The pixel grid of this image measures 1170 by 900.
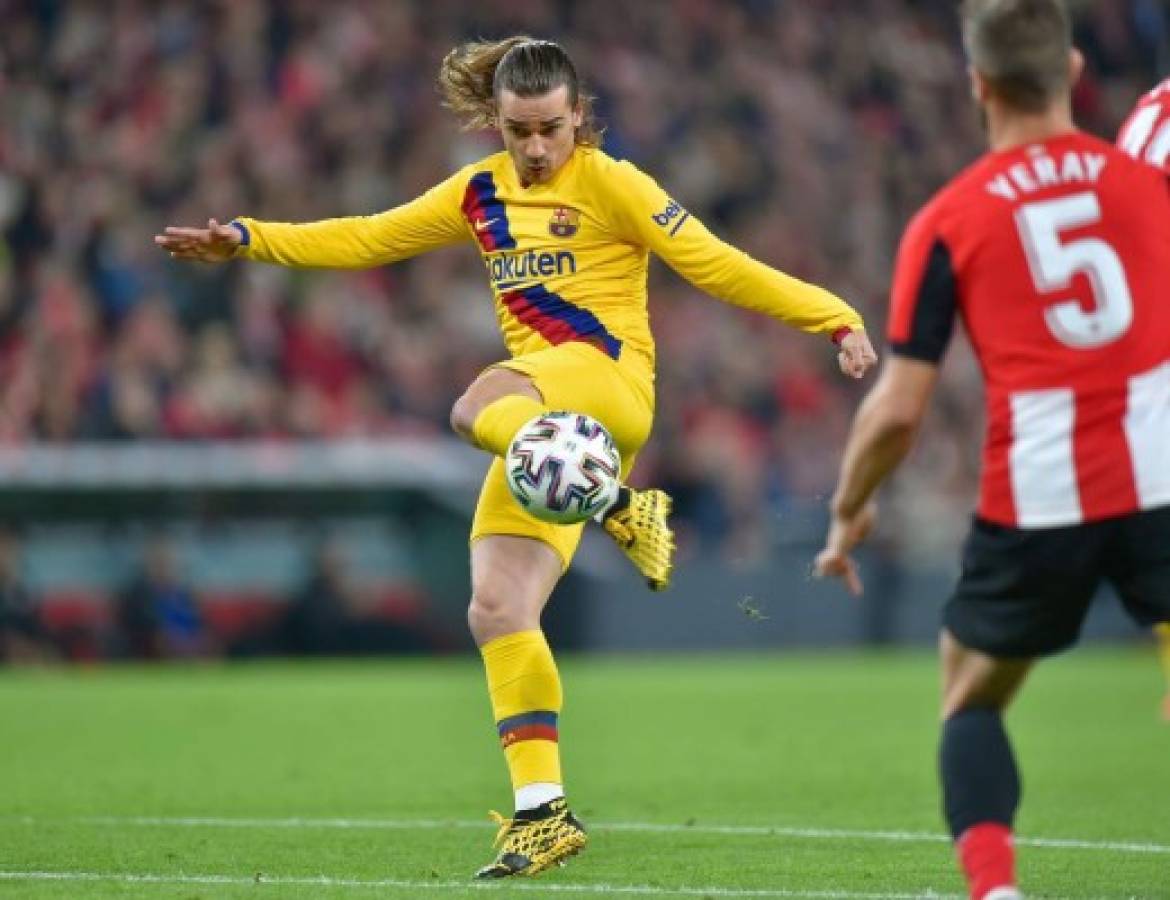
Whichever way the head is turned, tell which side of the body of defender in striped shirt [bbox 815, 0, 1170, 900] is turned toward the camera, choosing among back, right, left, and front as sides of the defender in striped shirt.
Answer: back

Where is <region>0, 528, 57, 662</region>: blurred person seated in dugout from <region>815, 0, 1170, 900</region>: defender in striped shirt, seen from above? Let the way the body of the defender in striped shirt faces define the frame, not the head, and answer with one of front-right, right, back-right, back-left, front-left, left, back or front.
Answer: front-left

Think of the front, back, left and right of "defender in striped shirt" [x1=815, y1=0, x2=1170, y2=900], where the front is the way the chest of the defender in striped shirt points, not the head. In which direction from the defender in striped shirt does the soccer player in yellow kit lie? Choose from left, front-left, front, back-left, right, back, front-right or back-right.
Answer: front-left

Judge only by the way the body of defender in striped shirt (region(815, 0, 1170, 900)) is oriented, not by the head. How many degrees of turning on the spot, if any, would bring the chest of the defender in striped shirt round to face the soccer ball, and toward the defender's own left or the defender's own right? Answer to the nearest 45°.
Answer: approximately 45° to the defender's own left

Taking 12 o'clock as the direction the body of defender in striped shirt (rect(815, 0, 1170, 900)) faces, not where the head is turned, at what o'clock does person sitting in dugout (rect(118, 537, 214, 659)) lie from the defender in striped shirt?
The person sitting in dugout is roughly at 11 o'clock from the defender in striped shirt.
